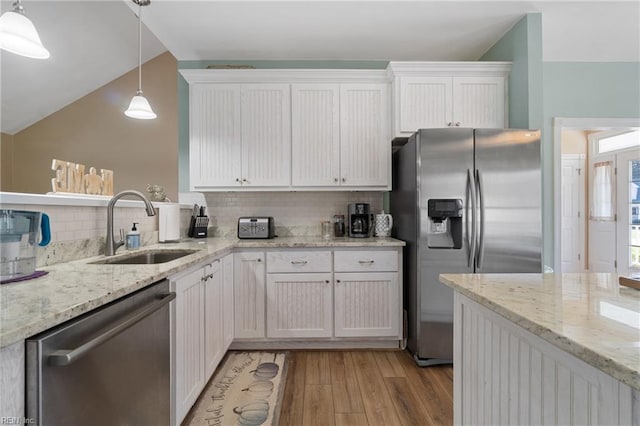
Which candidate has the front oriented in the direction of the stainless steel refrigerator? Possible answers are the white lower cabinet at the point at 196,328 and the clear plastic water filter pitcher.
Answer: the white lower cabinet

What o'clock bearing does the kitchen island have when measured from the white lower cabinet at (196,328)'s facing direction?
The kitchen island is roughly at 2 o'clock from the white lower cabinet.

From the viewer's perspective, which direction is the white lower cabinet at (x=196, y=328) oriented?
to the viewer's right

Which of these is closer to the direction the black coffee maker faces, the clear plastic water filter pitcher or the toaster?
the clear plastic water filter pitcher

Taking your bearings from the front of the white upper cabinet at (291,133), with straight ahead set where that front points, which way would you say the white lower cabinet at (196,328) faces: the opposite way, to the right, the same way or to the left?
to the left

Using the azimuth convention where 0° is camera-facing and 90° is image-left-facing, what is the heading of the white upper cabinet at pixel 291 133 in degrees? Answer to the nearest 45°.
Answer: approximately 0°
